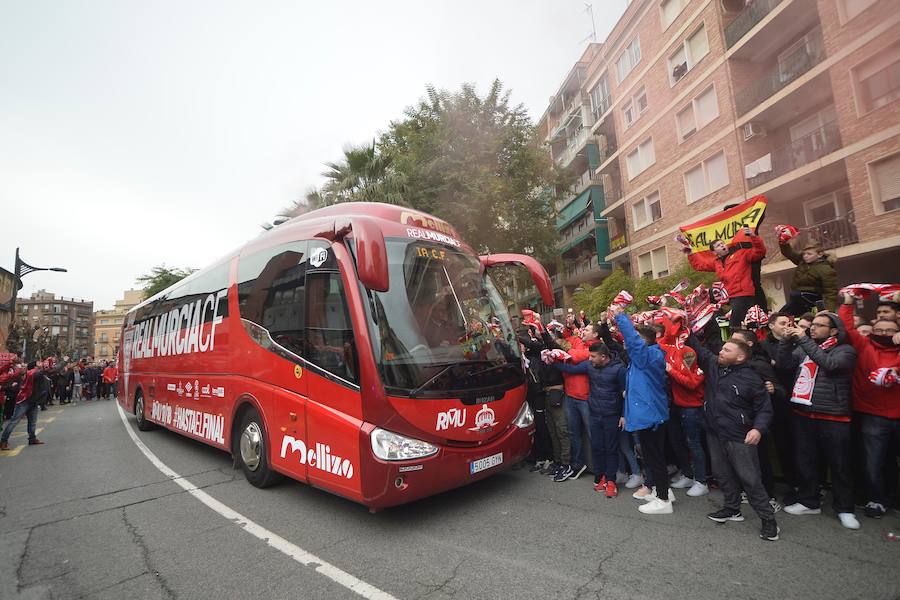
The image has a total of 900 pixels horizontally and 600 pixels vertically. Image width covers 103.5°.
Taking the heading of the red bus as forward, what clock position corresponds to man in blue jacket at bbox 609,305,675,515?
The man in blue jacket is roughly at 11 o'clock from the red bus.

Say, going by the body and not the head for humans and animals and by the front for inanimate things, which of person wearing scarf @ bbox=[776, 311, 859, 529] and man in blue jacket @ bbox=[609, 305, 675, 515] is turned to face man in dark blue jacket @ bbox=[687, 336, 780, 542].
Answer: the person wearing scarf

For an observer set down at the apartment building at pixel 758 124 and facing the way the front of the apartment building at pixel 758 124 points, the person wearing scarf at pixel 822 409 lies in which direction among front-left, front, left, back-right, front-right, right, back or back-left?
front-left

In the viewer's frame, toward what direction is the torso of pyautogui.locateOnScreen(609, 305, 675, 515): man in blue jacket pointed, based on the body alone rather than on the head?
to the viewer's left

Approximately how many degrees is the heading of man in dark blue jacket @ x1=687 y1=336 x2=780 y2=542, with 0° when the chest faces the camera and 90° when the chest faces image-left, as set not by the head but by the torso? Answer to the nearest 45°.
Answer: approximately 45°

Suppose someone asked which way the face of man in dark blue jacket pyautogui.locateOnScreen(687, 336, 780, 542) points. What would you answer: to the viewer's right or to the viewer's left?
to the viewer's left

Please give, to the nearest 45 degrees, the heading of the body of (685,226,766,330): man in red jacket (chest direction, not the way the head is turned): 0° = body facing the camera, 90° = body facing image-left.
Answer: approximately 45°

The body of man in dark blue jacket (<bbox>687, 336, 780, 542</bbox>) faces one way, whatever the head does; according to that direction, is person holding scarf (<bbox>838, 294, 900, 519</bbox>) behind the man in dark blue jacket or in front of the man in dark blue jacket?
behind

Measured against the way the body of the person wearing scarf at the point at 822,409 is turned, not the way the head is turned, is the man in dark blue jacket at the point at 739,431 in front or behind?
in front

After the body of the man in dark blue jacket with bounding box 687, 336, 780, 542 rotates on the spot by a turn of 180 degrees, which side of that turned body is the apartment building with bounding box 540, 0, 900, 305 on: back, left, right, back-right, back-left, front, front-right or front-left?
front-left

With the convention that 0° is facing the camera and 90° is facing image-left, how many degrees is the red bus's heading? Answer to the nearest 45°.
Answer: approximately 315°
